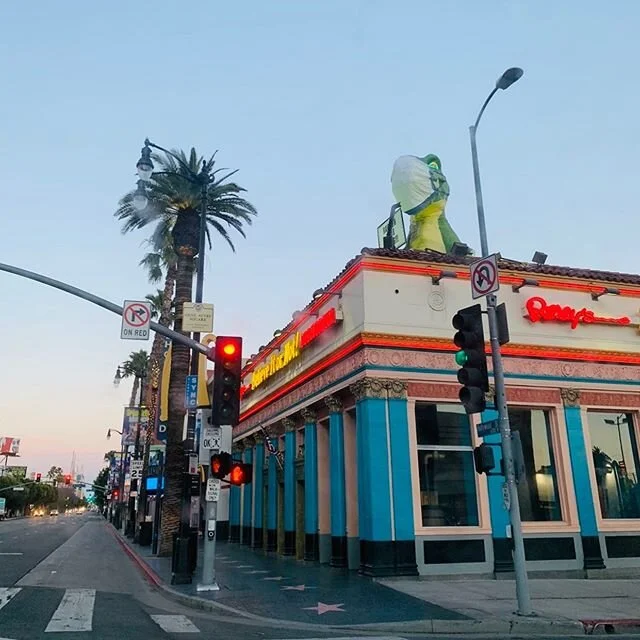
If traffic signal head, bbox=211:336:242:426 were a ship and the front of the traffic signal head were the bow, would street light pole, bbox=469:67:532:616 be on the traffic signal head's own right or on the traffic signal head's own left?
on the traffic signal head's own left

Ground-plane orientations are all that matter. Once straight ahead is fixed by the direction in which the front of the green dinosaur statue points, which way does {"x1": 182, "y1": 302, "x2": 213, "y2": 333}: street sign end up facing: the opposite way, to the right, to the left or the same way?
to the left

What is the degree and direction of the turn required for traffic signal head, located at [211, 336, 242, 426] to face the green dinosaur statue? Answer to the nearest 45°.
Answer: approximately 135° to its left

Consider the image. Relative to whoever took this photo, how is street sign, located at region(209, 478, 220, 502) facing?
facing the viewer

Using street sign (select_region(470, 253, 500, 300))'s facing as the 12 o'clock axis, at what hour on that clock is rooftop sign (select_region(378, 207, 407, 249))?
rooftop sign (select_region(378, 207, 407, 249)) is roughly at 4 o'clock from street sign (select_region(470, 253, 500, 300)).

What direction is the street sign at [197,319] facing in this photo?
toward the camera

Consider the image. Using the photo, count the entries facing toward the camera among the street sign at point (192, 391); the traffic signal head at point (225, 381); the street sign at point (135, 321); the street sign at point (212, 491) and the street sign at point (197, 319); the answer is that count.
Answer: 5

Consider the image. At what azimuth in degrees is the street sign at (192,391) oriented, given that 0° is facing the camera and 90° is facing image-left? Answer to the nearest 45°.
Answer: approximately 0°

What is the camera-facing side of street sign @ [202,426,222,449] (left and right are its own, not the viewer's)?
front

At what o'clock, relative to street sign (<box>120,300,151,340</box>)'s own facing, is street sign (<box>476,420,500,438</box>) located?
street sign (<box>476,420,500,438</box>) is roughly at 10 o'clock from street sign (<box>120,300,151,340</box>).

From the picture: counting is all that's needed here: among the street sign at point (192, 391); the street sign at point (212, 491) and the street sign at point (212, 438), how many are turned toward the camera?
3

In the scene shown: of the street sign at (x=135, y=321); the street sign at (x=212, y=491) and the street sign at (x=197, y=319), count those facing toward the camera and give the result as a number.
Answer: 3
